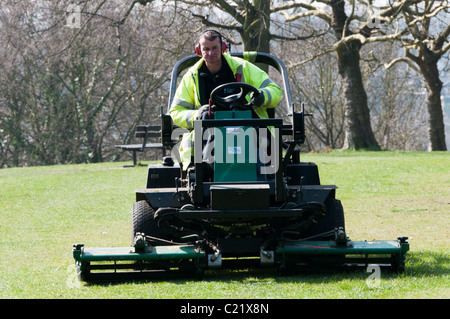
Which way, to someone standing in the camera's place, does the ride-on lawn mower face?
facing the viewer

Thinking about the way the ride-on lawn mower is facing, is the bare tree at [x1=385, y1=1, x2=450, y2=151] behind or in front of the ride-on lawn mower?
behind
